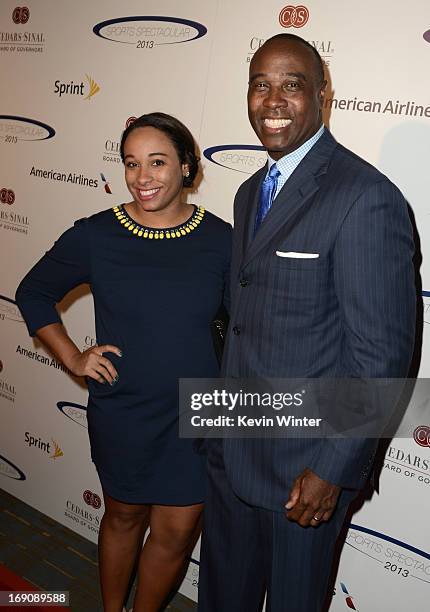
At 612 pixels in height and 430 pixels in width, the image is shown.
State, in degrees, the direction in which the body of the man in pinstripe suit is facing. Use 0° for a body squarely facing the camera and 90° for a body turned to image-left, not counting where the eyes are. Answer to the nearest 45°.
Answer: approximately 45°

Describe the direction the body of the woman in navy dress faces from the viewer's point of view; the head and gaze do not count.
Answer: toward the camera

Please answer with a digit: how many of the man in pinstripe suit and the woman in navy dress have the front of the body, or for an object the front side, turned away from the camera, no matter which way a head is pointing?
0

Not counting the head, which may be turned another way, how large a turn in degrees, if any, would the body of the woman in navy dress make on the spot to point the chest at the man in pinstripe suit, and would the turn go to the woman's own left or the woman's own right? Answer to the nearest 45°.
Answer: approximately 45° to the woman's own left

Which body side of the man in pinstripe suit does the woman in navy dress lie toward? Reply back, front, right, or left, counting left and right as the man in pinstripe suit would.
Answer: right
